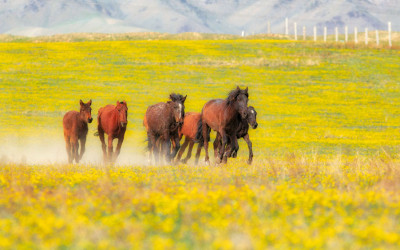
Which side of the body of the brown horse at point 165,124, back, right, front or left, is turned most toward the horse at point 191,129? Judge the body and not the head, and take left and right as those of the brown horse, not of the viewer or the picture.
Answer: left

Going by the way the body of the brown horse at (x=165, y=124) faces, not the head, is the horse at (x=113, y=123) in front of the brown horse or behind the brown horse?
behind

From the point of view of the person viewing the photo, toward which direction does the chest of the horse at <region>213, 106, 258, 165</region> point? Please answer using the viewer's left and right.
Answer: facing the viewer and to the right of the viewer

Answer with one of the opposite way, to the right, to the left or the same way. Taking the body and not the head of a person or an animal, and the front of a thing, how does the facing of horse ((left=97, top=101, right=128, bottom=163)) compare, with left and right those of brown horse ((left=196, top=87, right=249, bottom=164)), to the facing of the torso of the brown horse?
the same way

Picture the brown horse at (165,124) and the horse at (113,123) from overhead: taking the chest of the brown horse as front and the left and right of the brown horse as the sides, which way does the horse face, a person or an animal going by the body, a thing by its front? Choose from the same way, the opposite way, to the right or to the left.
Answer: the same way

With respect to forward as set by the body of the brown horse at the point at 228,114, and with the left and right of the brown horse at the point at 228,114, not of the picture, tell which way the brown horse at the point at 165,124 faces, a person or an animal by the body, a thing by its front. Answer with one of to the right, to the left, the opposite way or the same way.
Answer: the same way

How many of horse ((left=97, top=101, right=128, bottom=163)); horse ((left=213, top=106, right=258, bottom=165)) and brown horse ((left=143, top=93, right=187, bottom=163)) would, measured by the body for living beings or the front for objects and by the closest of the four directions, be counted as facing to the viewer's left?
0

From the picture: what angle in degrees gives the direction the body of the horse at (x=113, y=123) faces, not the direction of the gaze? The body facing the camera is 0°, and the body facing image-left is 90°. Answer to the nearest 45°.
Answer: approximately 315°

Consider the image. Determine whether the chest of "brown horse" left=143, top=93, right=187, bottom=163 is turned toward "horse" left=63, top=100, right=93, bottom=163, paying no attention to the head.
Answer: no

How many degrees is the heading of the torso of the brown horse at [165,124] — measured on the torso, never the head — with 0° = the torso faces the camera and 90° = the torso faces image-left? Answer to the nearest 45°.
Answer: approximately 315°

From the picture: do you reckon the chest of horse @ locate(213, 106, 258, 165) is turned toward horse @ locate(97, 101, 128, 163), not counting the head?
no

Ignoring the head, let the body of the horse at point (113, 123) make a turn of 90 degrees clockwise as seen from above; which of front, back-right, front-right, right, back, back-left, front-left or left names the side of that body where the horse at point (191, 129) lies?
back-left
